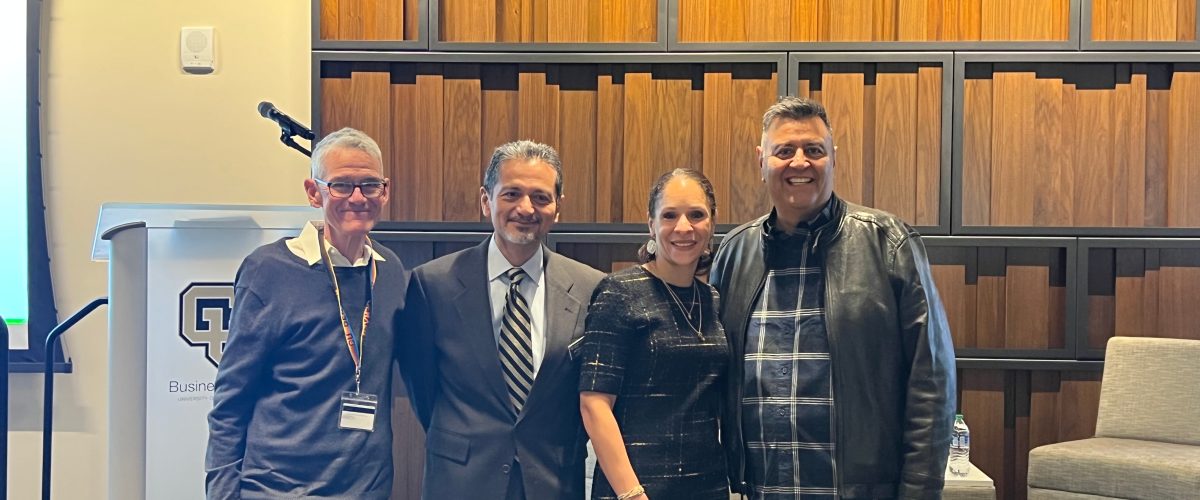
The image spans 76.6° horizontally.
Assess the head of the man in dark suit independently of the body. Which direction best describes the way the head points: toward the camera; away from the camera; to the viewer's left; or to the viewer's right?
toward the camera

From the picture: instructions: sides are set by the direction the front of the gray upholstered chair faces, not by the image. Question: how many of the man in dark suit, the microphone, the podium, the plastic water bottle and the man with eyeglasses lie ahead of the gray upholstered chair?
5

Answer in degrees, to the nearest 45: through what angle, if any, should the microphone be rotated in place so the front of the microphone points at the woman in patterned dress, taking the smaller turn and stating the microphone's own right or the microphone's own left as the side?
approximately 135° to the microphone's own left

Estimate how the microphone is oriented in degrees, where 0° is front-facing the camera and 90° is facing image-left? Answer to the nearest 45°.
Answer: approximately 90°

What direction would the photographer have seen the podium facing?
facing the viewer

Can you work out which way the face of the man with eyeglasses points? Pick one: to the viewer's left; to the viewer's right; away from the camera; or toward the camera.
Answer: toward the camera

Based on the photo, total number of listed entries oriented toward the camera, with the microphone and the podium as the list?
1

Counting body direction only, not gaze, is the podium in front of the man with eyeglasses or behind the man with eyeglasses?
behind

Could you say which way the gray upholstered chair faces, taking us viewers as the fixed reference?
facing the viewer and to the left of the viewer

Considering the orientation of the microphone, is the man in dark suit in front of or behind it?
behind

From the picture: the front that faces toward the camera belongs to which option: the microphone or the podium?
the podium

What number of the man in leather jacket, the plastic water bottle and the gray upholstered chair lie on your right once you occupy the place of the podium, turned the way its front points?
0

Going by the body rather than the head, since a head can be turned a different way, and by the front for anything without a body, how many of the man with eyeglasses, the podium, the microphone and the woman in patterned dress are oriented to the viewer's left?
1

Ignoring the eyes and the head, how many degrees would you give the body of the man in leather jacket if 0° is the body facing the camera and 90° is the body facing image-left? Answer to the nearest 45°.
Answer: approximately 45°

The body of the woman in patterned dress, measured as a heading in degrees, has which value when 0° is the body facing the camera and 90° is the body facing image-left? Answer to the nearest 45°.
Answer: approximately 315°

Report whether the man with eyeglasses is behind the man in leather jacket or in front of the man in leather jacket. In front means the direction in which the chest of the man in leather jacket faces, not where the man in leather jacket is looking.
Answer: in front
